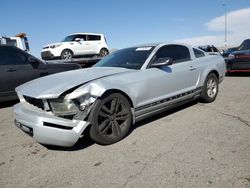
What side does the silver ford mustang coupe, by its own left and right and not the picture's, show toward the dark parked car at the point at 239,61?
back

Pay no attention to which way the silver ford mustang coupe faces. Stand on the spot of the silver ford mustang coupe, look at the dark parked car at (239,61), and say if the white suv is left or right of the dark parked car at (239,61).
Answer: left

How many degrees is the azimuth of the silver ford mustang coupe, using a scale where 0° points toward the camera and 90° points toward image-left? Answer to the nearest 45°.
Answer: approximately 45°

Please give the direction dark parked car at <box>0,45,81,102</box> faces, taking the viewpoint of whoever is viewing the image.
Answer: facing to the right of the viewer

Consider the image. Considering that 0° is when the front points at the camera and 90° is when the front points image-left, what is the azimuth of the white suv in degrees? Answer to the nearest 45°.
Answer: approximately 45°
